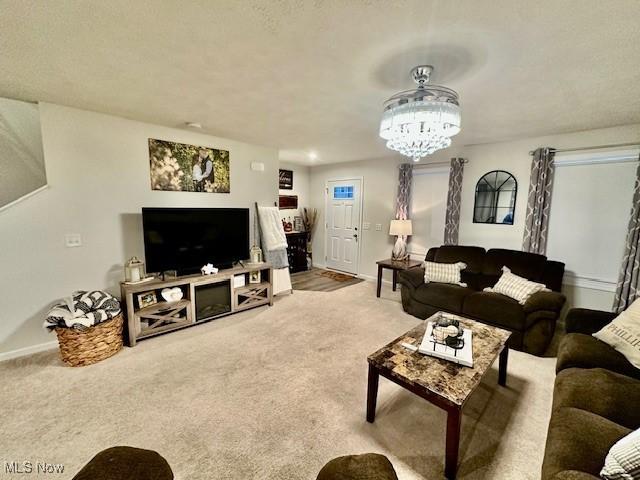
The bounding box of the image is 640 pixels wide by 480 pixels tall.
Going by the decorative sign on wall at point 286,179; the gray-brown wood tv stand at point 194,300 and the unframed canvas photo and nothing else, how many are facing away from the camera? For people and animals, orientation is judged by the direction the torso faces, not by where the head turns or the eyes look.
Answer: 0

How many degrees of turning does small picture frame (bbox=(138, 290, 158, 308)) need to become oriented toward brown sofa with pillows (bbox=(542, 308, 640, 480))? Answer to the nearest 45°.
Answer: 0° — it already faces it

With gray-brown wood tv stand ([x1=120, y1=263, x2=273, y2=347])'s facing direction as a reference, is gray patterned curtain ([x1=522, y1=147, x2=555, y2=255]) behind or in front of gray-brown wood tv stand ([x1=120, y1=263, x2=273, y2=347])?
in front

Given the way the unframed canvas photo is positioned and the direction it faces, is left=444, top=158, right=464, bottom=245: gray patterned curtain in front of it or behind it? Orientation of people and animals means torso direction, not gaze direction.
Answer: in front

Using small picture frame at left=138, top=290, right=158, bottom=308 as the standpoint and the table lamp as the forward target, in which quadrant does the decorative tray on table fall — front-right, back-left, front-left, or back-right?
front-right

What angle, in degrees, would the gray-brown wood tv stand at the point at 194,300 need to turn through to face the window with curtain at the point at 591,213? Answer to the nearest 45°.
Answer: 0° — it already faces it

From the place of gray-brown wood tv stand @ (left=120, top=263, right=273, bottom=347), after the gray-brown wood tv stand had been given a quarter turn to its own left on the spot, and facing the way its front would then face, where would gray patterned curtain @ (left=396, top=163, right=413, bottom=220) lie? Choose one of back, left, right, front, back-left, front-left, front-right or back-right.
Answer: front-right

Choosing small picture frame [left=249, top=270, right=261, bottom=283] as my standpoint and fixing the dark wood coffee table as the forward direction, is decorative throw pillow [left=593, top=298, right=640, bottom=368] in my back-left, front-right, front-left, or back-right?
front-left

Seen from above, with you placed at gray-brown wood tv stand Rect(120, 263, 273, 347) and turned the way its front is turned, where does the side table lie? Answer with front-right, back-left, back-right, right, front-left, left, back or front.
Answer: front-left

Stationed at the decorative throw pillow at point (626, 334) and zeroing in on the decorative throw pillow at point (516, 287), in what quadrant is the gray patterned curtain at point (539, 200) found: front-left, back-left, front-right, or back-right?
front-right

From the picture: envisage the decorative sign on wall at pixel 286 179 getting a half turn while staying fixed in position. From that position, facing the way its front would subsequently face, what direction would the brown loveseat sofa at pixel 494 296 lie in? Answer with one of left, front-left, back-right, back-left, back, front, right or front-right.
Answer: back-right

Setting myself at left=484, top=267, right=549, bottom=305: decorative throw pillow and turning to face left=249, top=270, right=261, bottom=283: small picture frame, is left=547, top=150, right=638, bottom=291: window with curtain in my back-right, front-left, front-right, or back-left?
back-right

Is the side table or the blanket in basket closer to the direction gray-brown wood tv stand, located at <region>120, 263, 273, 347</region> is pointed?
the side table

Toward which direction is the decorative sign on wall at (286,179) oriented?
toward the camera

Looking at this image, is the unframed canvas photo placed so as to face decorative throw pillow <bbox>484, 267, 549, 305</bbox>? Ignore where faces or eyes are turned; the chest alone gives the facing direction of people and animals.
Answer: yes

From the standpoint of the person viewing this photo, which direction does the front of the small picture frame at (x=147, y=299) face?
facing the viewer and to the right of the viewer
